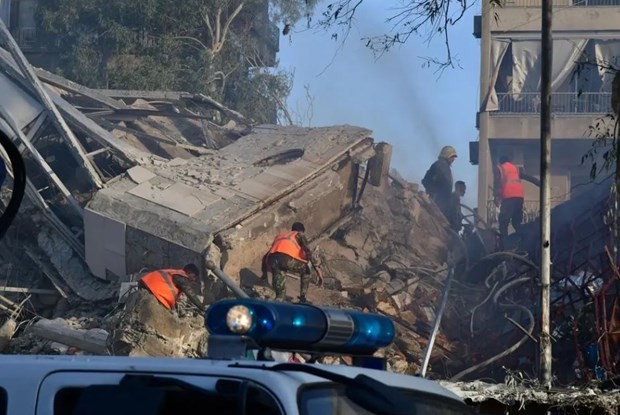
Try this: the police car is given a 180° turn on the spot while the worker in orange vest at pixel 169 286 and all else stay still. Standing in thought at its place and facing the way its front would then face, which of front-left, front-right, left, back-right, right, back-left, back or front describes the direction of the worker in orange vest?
front-right

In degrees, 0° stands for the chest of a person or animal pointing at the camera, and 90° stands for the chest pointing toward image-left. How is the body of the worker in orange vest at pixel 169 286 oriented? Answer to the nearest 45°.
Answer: approximately 270°

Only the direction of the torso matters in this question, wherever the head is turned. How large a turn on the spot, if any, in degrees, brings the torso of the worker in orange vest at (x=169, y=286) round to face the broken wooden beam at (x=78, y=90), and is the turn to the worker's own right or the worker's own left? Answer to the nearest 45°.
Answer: approximately 90° to the worker's own left

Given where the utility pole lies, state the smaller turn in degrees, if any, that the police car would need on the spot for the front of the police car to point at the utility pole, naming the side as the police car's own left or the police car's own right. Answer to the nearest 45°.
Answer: approximately 90° to the police car's own left

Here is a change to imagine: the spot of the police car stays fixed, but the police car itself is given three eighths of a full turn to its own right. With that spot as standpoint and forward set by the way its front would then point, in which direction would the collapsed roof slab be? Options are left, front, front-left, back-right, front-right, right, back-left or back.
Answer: right

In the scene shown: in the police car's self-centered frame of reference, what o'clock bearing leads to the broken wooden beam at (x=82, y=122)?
The broken wooden beam is roughly at 7 o'clock from the police car.

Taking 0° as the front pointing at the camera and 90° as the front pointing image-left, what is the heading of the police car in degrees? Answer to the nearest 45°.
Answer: approximately 315°

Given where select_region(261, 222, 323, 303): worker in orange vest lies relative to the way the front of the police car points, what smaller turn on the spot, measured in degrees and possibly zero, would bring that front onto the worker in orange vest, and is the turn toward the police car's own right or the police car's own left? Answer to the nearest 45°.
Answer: approximately 135° to the police car's own left
